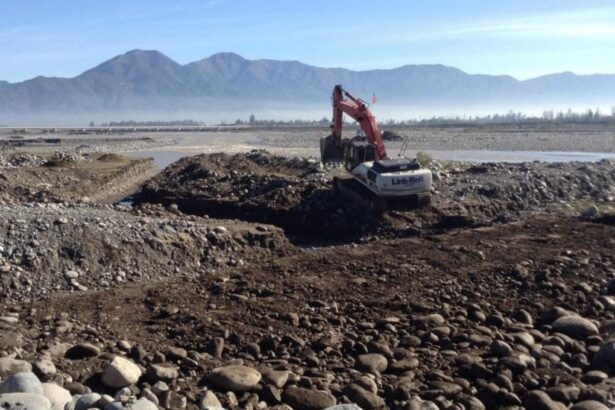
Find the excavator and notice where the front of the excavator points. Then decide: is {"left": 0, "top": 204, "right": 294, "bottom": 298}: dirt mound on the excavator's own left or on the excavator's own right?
on the excavator's own left

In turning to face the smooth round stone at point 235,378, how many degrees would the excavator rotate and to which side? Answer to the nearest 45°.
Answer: approximately 135° to its left

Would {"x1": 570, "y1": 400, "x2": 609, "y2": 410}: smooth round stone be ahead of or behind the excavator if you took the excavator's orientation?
behind

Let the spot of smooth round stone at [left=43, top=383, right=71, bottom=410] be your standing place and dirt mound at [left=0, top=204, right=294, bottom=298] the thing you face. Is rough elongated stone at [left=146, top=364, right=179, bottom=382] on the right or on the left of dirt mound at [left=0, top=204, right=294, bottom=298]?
right

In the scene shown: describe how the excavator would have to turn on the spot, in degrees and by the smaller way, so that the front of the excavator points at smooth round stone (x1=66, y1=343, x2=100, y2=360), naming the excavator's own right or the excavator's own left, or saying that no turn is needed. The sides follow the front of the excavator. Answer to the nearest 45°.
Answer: approximately 135° to the excavator's own left

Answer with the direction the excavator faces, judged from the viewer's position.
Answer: facing away from the viewer and to the left of the viewer

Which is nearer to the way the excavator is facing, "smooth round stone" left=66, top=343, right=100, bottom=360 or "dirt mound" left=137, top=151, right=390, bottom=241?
the dirt mound

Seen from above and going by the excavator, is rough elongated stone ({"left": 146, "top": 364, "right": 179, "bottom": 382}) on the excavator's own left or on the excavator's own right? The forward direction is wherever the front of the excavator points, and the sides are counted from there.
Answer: on the excavator's own left

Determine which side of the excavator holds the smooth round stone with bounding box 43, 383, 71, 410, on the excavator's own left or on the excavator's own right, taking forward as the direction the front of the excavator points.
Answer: on the excavator's own left

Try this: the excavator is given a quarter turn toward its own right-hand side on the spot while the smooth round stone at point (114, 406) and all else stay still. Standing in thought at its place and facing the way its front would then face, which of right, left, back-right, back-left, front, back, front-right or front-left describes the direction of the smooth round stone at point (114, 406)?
back-right

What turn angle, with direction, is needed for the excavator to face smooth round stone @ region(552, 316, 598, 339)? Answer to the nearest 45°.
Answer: approximately 135° to its left

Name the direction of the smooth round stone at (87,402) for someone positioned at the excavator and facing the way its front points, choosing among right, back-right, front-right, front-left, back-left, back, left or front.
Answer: back-left

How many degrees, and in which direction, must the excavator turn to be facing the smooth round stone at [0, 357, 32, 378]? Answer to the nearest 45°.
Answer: approximately 135° to its left
